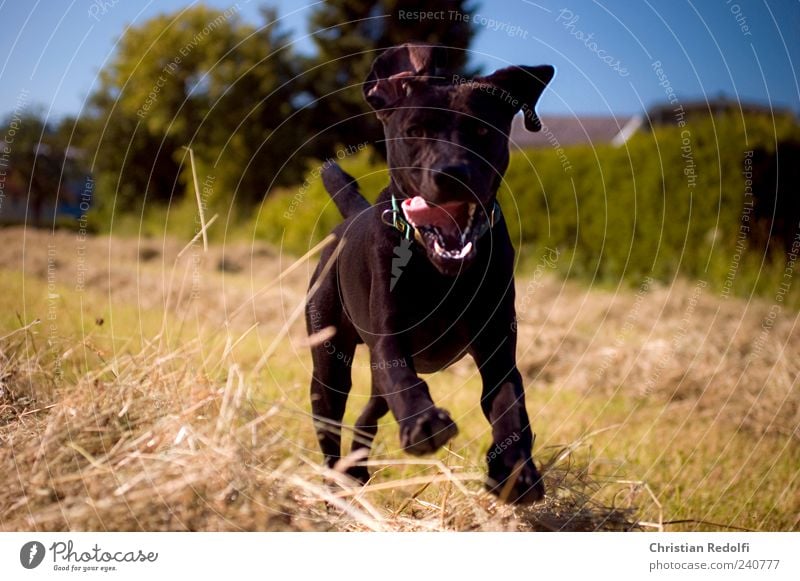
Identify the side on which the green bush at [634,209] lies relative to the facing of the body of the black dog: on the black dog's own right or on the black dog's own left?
on the black dog's own left

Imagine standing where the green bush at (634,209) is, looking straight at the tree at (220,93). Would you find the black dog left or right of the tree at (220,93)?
left

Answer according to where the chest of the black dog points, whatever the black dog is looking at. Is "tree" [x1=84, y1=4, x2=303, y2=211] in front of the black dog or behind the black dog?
behind

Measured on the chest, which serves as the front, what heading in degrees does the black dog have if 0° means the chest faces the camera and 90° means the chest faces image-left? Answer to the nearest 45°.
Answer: approximately 315°
